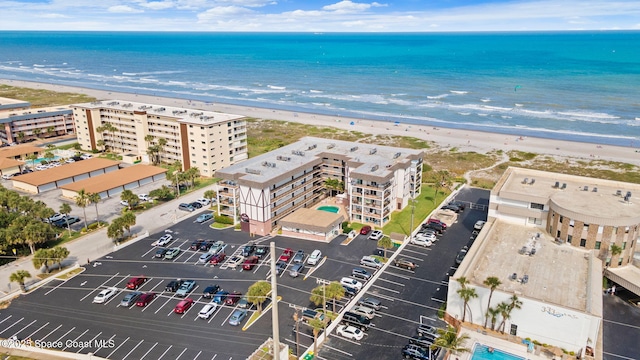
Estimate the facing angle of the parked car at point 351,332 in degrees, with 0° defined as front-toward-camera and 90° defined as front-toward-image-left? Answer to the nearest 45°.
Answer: approximately 135°

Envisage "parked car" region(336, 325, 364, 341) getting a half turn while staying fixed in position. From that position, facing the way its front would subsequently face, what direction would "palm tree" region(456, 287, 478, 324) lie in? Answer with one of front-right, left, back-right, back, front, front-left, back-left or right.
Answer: front-left

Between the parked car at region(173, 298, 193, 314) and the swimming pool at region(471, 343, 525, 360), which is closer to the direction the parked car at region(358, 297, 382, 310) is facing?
the parked car

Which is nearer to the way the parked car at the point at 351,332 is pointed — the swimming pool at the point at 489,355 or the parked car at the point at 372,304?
the parked car

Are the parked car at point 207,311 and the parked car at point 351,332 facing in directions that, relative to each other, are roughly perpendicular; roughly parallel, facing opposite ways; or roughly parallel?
roughly perpendicular

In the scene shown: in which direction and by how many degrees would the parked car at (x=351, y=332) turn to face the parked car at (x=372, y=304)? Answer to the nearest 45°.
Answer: approximately 90° to its right

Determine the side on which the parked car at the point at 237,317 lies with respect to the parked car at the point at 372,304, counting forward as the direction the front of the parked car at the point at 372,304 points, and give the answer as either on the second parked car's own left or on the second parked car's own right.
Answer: on the second parked car's own left

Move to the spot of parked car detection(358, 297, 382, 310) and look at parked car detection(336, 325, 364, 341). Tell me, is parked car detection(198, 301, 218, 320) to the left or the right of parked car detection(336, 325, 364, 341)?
right

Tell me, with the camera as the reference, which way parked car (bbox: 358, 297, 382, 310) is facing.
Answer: facing away from the viewer and to the left of the viewer

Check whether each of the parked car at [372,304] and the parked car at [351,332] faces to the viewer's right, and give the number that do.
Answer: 0

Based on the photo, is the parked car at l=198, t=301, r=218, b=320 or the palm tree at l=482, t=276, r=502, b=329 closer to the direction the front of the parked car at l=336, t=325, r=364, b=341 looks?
the parked car

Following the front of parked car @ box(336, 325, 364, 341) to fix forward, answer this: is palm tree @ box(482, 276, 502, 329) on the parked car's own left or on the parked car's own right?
on the parked car's own right
